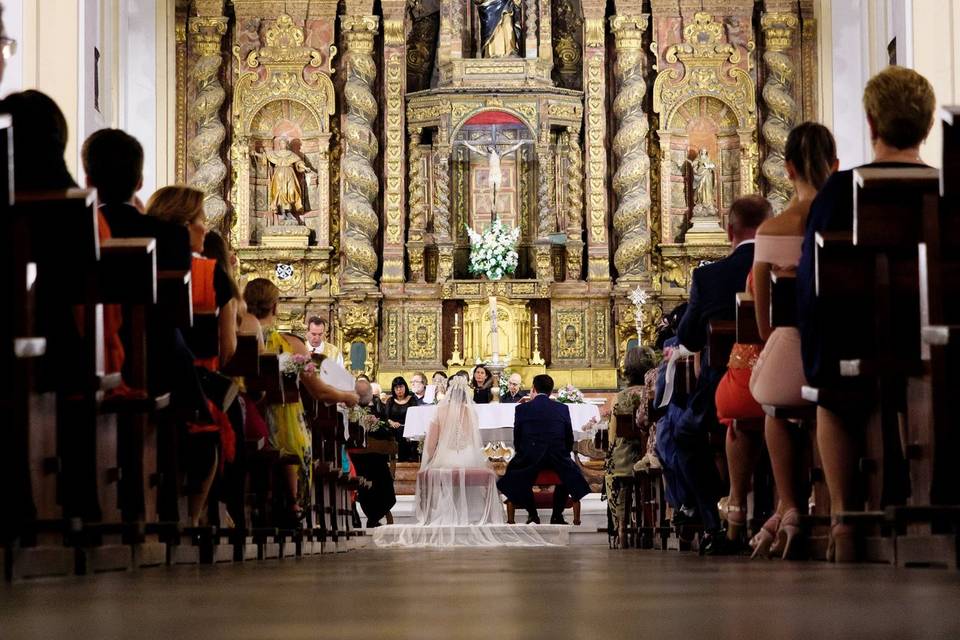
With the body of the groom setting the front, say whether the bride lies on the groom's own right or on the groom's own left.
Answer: on the groom's own left

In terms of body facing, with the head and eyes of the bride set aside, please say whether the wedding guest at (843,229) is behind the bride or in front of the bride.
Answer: behind

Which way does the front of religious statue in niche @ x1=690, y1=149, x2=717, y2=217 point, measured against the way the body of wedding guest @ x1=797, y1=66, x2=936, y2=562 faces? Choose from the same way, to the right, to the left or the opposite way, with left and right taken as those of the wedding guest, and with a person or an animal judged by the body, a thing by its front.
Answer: the opposite way

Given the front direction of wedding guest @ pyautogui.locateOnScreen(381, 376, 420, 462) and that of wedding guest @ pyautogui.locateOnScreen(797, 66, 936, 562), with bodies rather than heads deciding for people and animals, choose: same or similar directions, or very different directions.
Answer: very different directions

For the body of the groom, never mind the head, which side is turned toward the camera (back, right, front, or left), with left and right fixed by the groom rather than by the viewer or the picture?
back

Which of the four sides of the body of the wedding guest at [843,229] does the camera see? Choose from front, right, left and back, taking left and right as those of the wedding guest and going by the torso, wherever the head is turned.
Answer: back

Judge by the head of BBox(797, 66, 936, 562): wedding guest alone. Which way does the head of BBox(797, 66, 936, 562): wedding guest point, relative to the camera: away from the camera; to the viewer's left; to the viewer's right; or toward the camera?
away from the camera

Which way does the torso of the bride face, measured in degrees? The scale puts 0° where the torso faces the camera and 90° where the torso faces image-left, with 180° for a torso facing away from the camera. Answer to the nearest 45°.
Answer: approximately 180°
